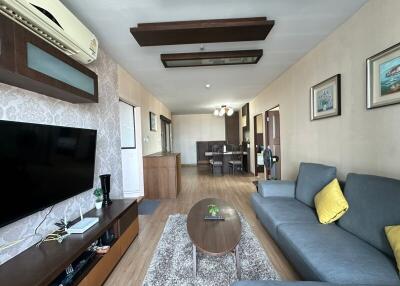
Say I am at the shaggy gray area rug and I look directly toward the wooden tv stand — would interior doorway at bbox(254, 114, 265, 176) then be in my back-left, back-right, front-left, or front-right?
back-right

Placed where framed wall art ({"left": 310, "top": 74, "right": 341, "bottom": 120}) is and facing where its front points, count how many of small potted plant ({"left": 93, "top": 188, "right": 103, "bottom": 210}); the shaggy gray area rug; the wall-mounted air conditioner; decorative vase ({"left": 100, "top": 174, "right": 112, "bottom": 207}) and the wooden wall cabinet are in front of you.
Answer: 5

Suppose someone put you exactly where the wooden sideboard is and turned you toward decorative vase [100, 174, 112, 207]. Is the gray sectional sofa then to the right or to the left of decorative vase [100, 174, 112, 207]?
left

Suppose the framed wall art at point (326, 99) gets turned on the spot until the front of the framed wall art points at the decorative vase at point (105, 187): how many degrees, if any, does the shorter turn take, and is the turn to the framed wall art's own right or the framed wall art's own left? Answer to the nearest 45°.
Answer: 0° — it already faces it

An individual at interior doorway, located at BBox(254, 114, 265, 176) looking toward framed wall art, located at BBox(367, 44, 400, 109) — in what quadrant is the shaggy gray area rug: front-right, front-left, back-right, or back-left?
front-right

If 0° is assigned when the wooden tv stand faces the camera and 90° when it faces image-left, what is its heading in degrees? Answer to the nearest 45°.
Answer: approximately 315°

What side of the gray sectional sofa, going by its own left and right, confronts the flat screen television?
front

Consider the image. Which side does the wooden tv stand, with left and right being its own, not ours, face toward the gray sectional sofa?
front

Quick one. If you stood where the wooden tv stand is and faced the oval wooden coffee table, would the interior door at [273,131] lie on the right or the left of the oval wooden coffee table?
left

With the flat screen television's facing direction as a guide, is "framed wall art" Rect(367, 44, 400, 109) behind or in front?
in front

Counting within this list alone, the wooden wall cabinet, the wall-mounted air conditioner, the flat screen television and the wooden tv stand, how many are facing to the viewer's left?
0

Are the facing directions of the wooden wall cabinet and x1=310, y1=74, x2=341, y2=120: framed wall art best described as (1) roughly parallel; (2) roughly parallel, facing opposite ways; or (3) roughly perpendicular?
roughly parallel, facing opposite ways

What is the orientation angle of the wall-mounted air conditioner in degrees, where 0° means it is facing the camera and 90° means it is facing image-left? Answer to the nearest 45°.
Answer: approximately 315°

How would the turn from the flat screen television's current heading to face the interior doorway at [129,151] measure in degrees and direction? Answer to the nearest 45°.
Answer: approximately 90° to its left

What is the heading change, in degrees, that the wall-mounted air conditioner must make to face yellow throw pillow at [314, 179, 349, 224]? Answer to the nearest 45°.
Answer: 0° — it already faces it

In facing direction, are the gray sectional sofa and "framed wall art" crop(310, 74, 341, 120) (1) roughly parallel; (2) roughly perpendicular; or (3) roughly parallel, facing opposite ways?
roughly parallel

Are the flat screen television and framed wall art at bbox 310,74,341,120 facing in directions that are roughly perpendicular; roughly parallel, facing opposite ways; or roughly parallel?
roughly parallel, facing opposite ways

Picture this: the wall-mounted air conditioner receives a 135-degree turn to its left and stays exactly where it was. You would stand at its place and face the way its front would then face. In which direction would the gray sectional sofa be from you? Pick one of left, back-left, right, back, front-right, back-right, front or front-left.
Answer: back-right
